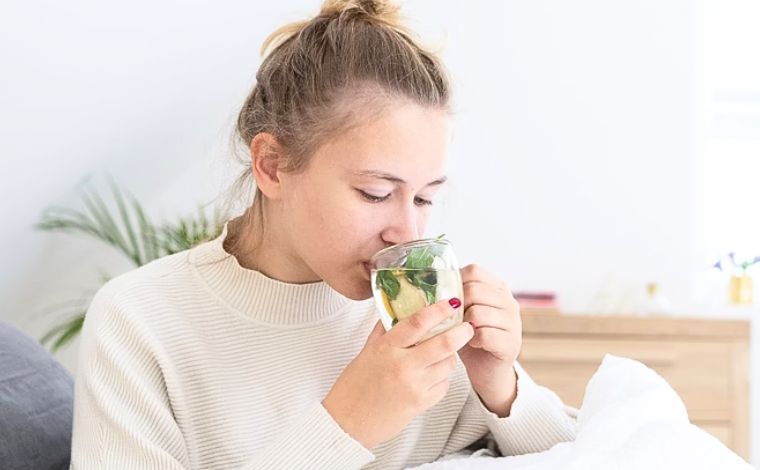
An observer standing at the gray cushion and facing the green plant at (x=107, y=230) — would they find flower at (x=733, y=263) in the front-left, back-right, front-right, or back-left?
front-right

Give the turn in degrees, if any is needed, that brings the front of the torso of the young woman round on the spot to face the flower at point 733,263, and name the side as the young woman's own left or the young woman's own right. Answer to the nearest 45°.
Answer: approximately 90° to the young woman's own left

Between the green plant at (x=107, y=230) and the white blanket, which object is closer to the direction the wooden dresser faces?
the white blanket

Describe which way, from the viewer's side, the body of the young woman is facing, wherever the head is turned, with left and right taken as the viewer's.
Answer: facing the viewer and to the right of the viewer

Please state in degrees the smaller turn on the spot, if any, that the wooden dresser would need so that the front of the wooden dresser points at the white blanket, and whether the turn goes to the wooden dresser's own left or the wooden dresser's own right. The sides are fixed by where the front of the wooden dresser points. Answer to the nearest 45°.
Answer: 0° — it already faces it

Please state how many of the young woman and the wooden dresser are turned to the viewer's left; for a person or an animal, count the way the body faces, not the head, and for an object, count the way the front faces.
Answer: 0

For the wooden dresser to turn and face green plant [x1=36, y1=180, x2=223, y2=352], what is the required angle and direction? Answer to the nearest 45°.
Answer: approximately 90° to its right

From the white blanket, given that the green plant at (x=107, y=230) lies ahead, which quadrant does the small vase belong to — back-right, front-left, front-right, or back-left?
front-right

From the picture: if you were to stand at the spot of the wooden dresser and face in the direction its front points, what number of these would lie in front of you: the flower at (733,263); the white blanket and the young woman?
2

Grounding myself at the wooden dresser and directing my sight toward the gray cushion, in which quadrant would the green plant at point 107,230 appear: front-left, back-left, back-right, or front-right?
front-right

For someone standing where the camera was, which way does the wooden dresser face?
facing the viewer

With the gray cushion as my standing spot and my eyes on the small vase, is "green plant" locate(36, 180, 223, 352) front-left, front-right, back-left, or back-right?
front-left

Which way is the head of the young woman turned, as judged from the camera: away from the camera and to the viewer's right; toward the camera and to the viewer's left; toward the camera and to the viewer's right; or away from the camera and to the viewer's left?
toward the camera and to the viewer's right
